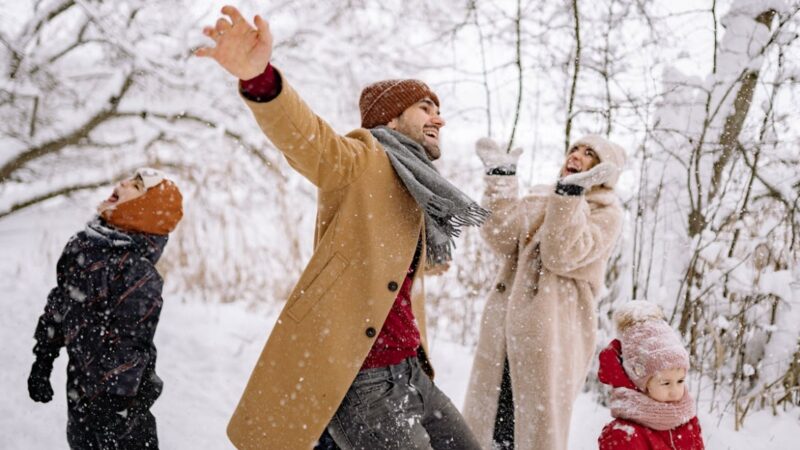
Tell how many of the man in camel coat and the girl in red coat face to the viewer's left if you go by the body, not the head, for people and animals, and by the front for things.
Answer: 0

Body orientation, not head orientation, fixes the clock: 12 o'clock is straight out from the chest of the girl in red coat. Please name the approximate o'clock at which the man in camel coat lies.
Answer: The man in camel coat is roughly at 3 o'clock from the girl in red coat.

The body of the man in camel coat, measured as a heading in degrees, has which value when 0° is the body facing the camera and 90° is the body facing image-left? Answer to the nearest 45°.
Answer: approximately 315°

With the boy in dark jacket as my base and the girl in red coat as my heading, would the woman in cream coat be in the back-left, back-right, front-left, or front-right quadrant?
front-left

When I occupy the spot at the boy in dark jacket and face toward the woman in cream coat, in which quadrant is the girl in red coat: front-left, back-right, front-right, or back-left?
front-right

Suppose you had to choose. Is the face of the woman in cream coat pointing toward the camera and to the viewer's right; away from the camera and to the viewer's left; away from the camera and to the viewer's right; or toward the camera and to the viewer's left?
toward the camera and to the viewer's left

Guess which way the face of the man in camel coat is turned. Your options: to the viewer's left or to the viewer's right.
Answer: to the viewer's right

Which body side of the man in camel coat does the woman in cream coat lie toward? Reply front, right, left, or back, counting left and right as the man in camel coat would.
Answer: left

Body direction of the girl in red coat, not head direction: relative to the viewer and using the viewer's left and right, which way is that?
facing the viewer and to the right of the viewer

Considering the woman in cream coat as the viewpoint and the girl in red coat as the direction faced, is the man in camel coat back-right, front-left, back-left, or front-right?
front-right

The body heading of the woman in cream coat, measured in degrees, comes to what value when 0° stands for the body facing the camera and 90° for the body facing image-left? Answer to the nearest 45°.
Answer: approximately 45°

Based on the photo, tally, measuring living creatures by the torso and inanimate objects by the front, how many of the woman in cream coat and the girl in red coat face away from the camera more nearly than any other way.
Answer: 0

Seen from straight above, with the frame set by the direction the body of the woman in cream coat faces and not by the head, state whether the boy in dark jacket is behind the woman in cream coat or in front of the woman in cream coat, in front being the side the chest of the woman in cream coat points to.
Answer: in front
